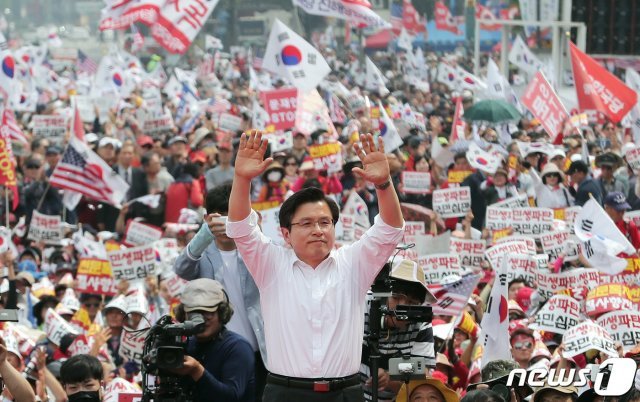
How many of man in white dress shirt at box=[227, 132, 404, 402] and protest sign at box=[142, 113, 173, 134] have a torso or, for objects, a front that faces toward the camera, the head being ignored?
2

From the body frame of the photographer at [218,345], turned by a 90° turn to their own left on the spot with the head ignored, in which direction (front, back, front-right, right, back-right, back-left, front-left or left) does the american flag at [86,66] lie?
back-left

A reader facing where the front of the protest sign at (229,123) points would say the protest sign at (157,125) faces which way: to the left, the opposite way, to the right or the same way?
the same way

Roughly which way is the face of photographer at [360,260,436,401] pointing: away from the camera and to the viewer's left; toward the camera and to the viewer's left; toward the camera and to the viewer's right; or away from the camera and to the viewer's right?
toward the camera and to the viewer's left

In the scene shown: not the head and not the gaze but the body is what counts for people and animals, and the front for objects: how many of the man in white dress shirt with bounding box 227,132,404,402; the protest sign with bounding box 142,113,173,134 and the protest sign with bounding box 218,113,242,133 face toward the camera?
3

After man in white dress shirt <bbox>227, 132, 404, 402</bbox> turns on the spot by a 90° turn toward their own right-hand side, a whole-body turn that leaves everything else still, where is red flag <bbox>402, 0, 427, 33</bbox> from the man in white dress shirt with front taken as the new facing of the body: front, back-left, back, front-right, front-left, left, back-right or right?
right

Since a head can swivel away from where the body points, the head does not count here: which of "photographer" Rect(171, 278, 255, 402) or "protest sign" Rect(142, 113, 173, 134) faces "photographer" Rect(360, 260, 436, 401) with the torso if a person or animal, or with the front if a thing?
the protest sign

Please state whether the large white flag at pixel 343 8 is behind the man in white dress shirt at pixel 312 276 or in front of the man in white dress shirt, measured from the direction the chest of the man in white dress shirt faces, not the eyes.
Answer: behind

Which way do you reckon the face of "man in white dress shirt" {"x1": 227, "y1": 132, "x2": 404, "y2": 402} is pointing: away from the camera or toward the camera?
toward the camera

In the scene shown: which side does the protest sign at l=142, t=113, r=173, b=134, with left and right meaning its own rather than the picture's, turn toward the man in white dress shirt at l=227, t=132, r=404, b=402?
front

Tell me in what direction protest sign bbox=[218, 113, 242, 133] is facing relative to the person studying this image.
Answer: facing the viewer

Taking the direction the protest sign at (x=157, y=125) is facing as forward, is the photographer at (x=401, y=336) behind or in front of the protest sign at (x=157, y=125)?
in front

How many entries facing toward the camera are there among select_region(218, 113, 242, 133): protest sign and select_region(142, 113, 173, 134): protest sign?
2

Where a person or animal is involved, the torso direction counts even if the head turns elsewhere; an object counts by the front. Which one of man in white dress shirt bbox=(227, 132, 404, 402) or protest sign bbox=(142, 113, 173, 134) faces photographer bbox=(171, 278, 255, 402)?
the protest sign

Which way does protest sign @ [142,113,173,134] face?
toward the camera

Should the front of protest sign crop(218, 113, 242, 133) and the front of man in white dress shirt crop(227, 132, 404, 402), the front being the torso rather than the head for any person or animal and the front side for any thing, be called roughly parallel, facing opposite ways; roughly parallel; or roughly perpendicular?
roughly parallel
